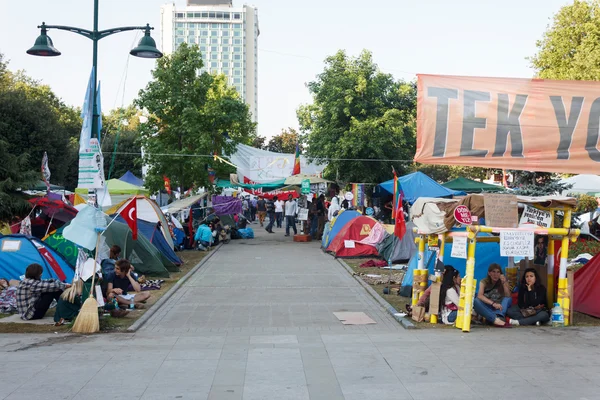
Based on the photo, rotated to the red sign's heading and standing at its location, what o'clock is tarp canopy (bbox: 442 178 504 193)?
The tarp canopy is roughly at 6 o'clock from the red sign.

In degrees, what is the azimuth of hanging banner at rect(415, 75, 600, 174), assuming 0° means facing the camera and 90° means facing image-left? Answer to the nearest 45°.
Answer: approximately 0°

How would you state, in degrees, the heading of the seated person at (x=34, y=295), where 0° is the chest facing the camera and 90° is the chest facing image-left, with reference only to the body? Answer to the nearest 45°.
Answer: approximately 225°

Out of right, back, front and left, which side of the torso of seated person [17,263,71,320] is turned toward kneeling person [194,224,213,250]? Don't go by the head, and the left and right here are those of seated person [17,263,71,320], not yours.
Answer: front

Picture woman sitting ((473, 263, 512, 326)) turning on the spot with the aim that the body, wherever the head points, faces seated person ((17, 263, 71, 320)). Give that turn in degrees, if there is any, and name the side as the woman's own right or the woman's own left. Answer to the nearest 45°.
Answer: approximately 90° to the woman's own right

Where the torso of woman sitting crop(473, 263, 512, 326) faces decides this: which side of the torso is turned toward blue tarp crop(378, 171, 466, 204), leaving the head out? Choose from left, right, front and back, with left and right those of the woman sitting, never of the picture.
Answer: back
